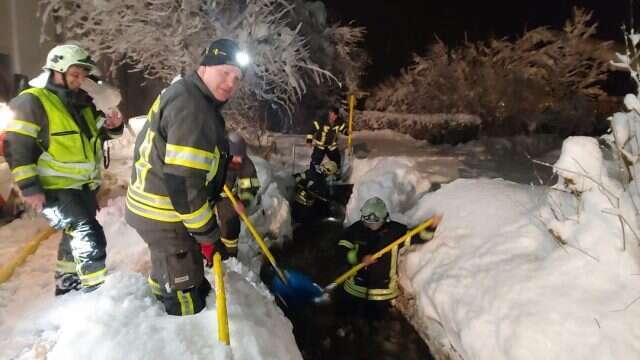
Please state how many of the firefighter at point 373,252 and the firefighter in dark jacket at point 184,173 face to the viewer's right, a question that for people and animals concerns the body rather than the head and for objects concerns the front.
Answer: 1

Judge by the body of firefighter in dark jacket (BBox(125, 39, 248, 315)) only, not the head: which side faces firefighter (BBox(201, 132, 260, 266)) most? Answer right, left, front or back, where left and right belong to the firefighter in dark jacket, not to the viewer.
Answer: left

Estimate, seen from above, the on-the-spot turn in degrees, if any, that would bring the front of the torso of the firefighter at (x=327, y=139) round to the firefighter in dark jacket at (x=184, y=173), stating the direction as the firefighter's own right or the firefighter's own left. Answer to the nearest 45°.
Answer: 0° — they already face them

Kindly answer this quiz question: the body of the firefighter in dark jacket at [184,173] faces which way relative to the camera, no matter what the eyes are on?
to the viewer's right

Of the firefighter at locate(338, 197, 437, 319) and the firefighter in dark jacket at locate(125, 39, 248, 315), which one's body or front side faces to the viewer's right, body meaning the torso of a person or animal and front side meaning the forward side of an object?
the firefighter in dark jacket

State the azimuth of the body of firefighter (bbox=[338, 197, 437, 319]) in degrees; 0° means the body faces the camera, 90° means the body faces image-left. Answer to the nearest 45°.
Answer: approximately 0°

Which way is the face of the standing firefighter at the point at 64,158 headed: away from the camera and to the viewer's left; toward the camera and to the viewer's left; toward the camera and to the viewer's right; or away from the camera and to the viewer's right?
toward the camera and to the viewer's right

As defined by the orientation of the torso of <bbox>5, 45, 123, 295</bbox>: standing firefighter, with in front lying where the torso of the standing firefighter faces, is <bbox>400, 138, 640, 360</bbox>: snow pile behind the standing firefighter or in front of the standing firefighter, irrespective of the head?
in front

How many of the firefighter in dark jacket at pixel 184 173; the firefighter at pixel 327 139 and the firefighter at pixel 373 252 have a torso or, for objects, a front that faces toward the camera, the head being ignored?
2

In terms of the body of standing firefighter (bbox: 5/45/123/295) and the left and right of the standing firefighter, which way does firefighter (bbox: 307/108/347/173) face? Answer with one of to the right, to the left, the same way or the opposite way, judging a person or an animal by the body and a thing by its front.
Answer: to the right

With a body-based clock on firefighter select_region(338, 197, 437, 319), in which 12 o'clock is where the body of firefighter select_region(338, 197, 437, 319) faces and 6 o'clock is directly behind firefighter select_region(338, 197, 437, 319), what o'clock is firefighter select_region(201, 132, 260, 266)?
firefighter select_region(201, 132, 260, 266) is roughly at 3 o'clock from firefighter select_region(338, 197, 437, 319).

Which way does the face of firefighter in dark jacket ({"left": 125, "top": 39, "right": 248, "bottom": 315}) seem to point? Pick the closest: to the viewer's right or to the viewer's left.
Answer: to the viewer's right

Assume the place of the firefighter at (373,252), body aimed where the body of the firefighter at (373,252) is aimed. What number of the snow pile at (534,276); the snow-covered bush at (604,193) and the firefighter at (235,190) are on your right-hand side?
1

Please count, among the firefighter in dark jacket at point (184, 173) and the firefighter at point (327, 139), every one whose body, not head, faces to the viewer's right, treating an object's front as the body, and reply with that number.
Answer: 1

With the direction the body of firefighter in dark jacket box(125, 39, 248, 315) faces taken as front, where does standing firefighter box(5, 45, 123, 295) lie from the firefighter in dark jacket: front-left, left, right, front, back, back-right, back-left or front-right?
back-left
